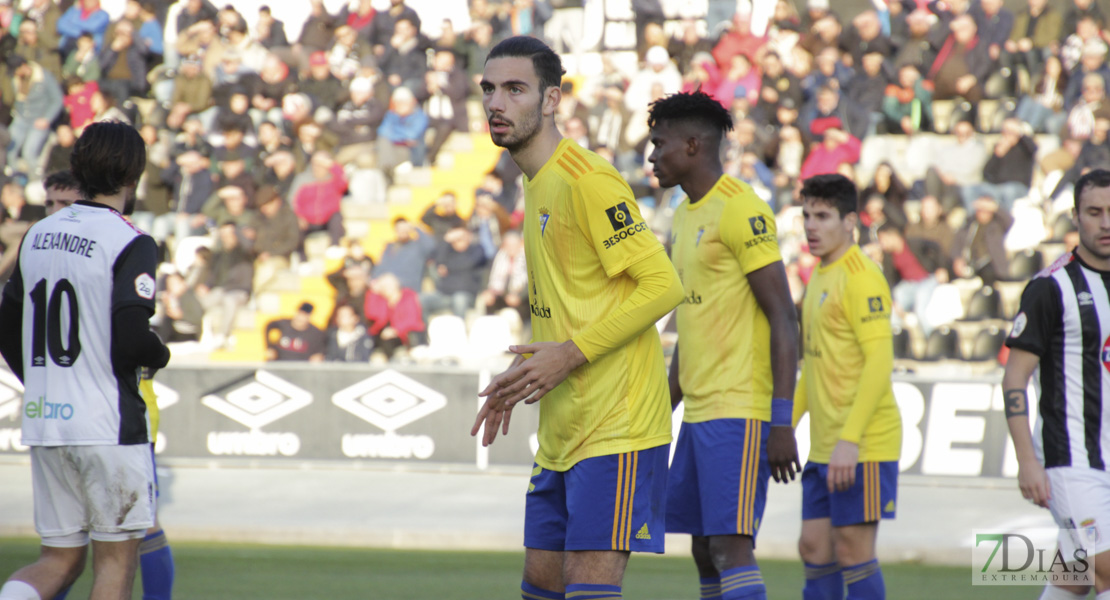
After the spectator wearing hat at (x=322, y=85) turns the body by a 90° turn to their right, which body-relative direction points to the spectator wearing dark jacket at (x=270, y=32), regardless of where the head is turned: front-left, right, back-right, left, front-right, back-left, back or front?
front-right

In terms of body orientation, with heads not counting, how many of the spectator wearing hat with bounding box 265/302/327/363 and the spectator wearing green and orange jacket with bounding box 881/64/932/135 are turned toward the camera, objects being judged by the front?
2

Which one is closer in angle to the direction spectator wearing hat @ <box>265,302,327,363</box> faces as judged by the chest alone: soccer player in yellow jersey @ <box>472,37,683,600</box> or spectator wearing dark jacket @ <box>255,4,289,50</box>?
the soccer player in yellow jersey

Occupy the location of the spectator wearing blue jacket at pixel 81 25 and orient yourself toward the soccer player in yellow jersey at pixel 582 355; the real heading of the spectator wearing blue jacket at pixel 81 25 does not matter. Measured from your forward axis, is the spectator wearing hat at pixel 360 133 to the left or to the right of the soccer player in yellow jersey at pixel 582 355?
left

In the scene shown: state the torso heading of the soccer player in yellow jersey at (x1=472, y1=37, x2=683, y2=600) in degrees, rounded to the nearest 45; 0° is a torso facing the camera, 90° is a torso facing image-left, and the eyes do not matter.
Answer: approximately 45°

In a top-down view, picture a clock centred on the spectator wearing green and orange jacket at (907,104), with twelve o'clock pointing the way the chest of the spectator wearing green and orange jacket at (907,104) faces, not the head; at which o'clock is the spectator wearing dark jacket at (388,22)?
the spectator wearing dark jacket at (388,22) is roughly at 3 o'clock from the spectator wearing green and orange jacket at (907,104).

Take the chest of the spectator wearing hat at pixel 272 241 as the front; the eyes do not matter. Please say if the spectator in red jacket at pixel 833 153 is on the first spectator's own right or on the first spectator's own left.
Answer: on the first spectator's own left

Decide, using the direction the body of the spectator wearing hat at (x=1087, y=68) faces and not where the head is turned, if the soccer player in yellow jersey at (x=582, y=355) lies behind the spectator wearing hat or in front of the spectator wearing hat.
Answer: in front

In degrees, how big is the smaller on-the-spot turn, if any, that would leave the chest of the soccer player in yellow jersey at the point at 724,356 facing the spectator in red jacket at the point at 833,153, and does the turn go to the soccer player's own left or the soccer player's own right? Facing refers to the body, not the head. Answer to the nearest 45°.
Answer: approximately 135° to the soccer player's own right

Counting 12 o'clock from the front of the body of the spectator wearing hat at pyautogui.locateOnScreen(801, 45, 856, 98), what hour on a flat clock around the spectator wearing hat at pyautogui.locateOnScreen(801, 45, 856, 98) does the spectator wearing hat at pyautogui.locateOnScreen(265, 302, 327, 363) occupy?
the spectator wearing hat at pyautogui.locateOnScreen(265, 302, 327, 363) is roughly at 2 o'clock from the spectator wearing hat at pyautogui.locateOnScreen(801, 45, 856, 98).

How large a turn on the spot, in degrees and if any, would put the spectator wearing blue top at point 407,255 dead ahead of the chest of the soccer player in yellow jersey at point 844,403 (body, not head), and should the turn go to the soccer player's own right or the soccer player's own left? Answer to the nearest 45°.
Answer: approximately 90° to the soccer player's own right
